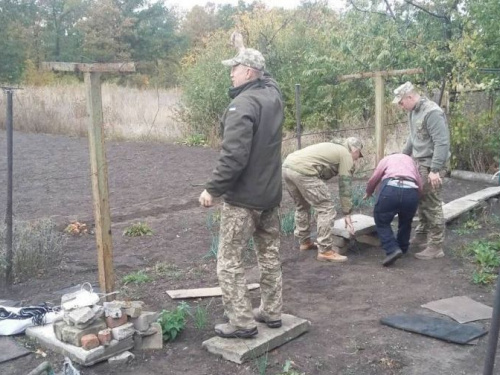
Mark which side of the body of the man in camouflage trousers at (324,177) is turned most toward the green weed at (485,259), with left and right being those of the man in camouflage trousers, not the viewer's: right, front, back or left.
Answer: front

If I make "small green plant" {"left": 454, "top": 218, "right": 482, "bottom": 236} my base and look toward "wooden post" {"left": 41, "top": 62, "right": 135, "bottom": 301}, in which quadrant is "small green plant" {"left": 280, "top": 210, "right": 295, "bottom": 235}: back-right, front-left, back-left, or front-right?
front-right

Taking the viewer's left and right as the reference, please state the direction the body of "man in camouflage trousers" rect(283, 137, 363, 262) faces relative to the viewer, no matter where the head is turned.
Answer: facing to the right of the viewer

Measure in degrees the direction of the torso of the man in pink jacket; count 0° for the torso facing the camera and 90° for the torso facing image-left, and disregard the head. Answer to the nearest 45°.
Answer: approximately 180°

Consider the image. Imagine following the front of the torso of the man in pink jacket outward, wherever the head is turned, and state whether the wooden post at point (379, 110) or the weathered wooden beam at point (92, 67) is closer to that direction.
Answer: the wooden post

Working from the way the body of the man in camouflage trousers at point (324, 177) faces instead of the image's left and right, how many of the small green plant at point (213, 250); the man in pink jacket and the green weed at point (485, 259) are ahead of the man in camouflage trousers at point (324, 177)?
2

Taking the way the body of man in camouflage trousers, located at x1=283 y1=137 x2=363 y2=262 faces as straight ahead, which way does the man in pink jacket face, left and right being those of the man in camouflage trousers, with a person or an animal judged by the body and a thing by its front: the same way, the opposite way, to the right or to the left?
to the left

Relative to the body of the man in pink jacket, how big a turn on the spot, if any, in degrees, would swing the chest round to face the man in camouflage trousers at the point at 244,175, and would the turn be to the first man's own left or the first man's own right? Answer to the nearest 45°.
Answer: approximately 135° to the first man's own left

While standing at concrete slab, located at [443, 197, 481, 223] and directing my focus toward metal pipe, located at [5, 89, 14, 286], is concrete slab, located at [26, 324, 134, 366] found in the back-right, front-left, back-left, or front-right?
front-left

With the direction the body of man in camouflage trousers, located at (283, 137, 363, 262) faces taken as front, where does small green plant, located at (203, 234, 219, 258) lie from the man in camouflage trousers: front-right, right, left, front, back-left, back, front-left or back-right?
back

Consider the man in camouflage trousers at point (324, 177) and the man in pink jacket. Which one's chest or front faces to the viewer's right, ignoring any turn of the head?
the man in camouflage trousers

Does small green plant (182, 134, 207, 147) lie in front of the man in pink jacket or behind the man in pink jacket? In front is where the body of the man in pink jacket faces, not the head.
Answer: in front

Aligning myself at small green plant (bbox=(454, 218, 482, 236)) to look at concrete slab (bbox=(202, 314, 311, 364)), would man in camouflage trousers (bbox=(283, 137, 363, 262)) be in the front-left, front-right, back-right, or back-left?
front-right
